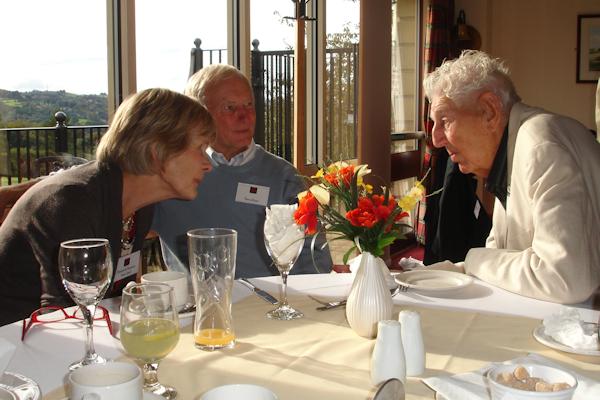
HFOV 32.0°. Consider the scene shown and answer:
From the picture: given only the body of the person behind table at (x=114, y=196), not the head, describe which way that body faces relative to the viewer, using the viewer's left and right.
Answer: facing to the right of the viewer

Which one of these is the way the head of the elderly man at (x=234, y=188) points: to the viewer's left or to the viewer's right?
to the viewer's right

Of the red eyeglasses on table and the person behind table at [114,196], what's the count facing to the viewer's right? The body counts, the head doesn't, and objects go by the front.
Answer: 1

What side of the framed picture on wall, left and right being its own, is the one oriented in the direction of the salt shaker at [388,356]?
front

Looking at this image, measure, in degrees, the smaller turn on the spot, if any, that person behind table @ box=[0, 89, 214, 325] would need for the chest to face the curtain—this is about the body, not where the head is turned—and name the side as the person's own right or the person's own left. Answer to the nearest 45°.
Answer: approximately 45° to the person's own left

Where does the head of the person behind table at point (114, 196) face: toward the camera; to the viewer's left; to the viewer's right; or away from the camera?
to the viewer's right

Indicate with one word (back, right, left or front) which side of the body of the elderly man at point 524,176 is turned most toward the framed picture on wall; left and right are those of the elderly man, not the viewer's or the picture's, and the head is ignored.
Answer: right

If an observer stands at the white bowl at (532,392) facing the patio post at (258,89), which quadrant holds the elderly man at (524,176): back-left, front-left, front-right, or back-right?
front-right

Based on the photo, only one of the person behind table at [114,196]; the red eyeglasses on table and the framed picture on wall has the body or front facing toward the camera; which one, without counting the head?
the framed picture on wall

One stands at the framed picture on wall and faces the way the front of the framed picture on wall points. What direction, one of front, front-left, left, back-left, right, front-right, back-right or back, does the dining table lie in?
front

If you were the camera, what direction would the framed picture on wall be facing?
facing the viewer

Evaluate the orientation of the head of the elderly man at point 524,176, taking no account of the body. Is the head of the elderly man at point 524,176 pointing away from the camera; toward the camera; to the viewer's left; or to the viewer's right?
to the viewer's left

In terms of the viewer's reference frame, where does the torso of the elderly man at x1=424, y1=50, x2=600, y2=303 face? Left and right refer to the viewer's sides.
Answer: facing to the left of the viewer

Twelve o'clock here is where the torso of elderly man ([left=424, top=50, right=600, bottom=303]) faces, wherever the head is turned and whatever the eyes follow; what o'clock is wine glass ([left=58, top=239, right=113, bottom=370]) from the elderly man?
The wine glass is roughly at 10 o'clock from the elderly man.

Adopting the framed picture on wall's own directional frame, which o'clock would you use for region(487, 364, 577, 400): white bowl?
The white bowl is roughly at 12 o'clock from the framed picture on wall.
